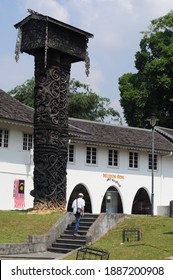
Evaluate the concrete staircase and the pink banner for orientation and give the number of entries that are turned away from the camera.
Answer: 0

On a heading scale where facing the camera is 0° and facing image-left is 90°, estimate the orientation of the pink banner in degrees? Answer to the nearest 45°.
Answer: approximately 0°

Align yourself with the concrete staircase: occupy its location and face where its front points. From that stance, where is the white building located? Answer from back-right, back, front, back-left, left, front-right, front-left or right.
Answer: back-right

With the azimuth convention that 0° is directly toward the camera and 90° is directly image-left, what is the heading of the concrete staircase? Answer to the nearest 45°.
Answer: approximately 45°

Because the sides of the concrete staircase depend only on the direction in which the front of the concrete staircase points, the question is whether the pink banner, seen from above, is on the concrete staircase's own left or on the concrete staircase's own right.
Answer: on the concrete staircase's own right
